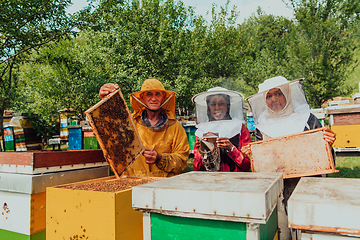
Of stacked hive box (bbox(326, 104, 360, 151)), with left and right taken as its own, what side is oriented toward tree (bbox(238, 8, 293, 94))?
back

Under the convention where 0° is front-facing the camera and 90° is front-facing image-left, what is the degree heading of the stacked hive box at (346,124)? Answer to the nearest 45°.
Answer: approximately 0°

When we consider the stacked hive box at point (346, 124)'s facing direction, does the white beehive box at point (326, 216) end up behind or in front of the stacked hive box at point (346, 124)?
in front

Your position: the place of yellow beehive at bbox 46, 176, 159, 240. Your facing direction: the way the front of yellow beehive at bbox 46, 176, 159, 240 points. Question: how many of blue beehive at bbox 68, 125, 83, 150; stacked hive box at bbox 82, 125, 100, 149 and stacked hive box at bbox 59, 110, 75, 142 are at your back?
3

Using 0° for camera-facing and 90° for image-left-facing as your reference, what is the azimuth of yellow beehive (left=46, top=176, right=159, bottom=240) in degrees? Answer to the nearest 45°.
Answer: approximately 0°

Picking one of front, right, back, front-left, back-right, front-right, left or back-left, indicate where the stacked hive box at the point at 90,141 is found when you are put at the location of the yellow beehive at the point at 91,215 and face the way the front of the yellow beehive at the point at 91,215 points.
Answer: back

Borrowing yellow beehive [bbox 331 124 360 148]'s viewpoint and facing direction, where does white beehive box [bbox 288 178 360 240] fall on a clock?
The white beehive box is roughly at 12 o'clock from the yellow beehive.

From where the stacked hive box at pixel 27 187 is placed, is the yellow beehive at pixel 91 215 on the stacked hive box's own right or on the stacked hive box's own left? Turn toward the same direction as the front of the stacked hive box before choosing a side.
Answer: on the stacked hive box's own left

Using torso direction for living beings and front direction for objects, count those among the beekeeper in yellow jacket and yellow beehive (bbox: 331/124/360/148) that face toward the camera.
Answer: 2

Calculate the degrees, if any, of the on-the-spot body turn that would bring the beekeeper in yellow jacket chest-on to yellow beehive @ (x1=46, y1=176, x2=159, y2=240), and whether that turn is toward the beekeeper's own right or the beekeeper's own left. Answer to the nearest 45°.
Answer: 0° — they already face it

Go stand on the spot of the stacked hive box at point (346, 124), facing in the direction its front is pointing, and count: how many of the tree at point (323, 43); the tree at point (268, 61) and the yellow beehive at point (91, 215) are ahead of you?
1
